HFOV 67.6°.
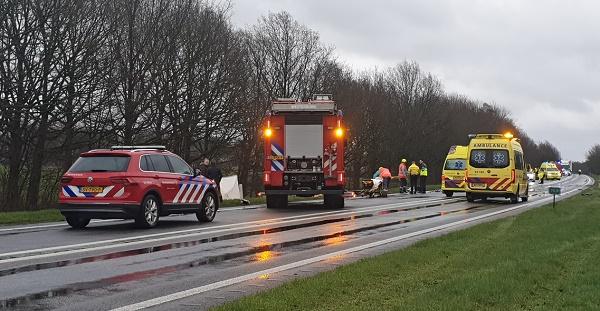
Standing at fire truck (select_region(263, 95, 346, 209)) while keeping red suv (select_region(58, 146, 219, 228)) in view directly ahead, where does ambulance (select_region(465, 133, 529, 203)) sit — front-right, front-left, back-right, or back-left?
back-left

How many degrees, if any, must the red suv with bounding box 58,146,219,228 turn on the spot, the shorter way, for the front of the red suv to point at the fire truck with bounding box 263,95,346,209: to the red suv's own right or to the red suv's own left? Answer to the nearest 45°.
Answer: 0° — it already faces it

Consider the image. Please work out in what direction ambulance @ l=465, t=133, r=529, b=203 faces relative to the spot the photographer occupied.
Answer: facing away from the viewer
